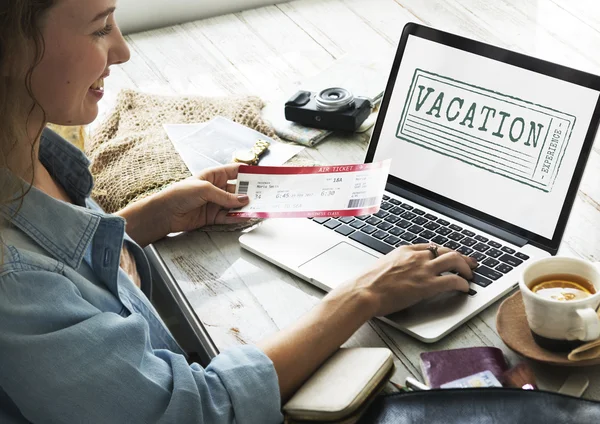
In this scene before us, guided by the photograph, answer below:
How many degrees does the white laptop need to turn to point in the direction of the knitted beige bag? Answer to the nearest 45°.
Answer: approximately 45° to its right

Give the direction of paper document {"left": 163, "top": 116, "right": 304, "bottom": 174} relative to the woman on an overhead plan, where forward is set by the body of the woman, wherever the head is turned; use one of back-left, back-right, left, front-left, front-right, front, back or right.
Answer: left

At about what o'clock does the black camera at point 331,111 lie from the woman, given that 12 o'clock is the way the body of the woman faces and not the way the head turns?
The black camera is roughly at 10 o'clock from the woman.

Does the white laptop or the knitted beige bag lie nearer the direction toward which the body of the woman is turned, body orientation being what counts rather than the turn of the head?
the white laptop

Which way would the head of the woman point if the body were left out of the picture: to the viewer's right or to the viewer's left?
to the viewer's right

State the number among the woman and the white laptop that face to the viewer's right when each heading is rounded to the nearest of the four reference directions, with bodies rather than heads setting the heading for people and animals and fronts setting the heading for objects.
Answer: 1

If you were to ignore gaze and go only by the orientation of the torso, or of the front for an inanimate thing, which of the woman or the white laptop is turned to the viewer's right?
the woman

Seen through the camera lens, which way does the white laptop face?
facing the viewer and to the left of the viewer

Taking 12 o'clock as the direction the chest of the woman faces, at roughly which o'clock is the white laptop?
The white laptop is roughly at 11 o'clock from the woman.

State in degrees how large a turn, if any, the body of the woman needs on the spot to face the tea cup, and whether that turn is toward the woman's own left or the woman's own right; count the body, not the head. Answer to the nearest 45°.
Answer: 0° — they already face it

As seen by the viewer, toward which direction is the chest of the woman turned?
to the viewer's right

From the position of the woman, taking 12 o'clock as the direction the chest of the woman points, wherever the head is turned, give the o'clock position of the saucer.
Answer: The saucer is roughly at 12 o'clock from the woman.
